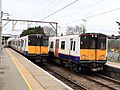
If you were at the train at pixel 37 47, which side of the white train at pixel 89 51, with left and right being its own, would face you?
back

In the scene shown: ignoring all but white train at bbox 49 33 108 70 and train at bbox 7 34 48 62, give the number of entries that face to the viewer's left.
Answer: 0

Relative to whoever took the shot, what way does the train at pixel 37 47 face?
facing the viewer and to the right of the viewer

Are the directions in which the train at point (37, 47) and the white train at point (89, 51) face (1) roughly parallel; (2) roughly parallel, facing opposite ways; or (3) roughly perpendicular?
roughly parallel

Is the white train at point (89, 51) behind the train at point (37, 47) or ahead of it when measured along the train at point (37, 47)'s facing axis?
ahead
